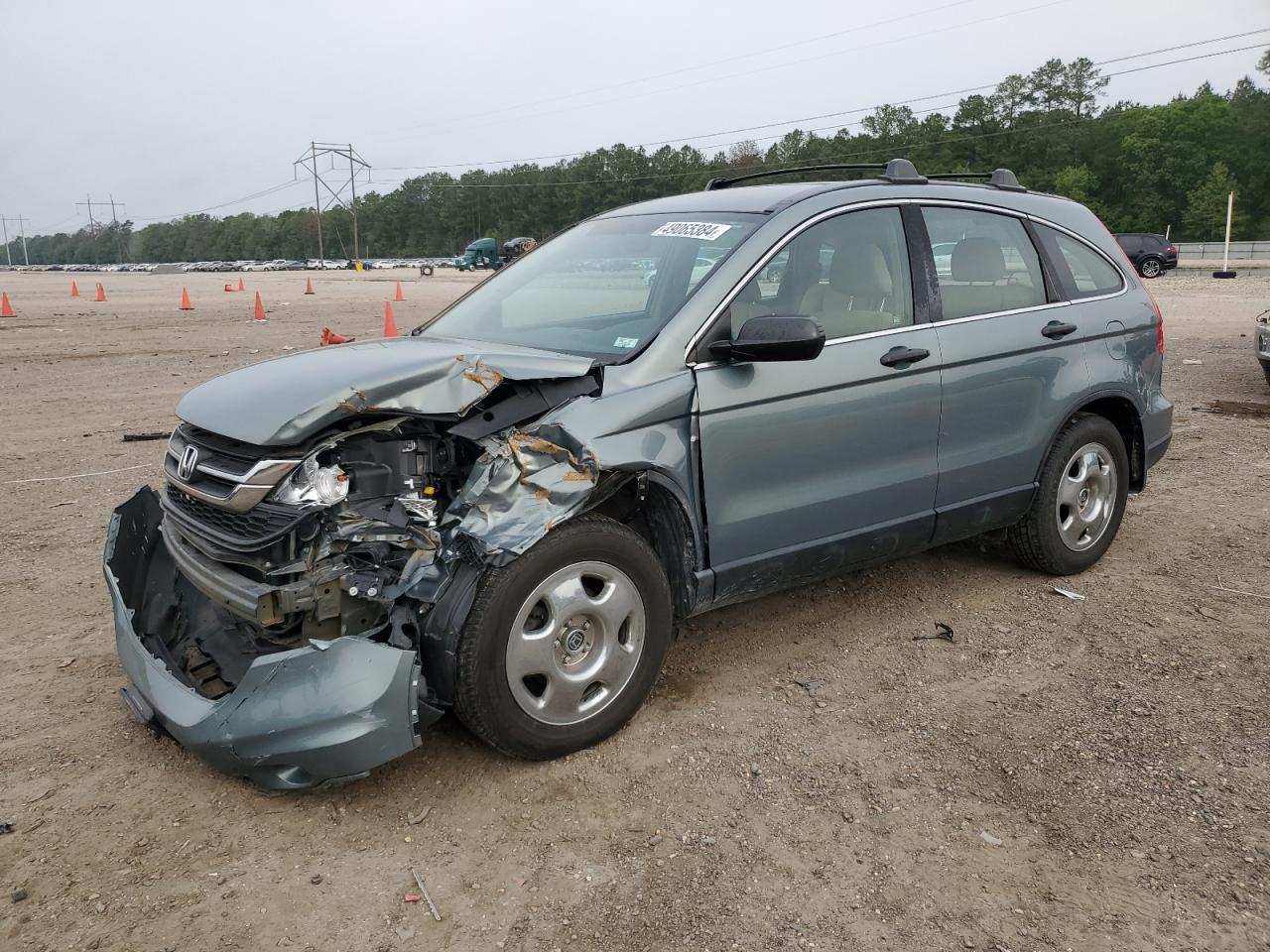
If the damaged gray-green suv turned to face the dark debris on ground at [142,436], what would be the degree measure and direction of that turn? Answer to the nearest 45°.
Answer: approximately 90° to its right

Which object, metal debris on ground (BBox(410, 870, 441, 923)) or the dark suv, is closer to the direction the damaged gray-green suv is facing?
the metal debris on ground

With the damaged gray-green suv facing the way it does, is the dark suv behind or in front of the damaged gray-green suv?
behind

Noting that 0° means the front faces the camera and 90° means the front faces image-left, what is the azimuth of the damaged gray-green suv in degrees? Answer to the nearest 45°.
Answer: approximately 45°
